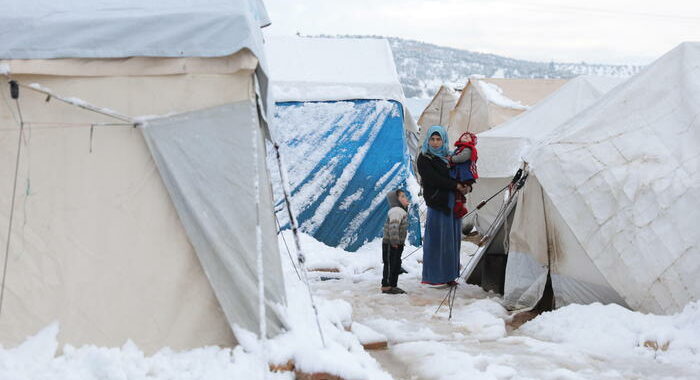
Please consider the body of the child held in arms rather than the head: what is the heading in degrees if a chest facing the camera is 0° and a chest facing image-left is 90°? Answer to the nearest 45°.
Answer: approximately 45°

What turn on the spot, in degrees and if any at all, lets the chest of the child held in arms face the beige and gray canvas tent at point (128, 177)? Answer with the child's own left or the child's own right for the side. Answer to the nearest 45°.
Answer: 0° — they already face it

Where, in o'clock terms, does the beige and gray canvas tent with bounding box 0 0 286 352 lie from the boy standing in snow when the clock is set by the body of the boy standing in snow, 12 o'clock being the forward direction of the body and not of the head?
The beige and gray canvas tent is roughly at 4 o'clock from the boy standing in snow.

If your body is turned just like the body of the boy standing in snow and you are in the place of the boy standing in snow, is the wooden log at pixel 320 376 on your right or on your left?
on your right

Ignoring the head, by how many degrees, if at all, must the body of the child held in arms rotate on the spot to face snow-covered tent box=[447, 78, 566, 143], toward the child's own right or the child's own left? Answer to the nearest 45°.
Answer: approximately 135° to the child's own right

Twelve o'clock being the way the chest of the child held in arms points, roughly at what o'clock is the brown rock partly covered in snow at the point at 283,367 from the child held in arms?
The brown rock partly covered in snow is roughly at 11 o'clock from the child held in arms.

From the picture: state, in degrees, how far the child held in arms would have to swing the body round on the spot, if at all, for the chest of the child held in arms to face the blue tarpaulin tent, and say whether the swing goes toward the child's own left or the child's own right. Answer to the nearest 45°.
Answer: approximately 90° to the child's own right

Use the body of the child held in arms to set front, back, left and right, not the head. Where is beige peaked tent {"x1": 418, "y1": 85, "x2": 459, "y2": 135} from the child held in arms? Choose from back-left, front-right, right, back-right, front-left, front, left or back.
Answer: back-right
